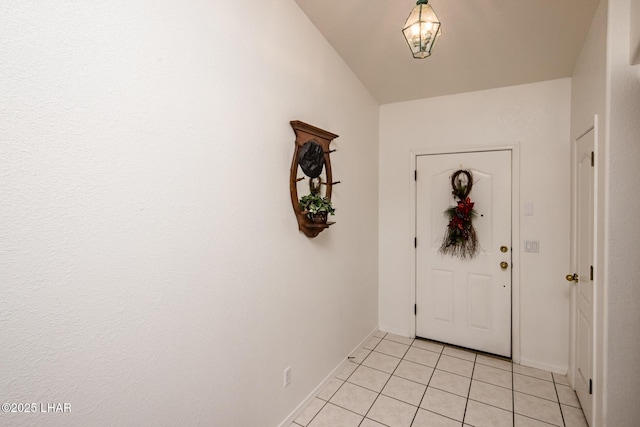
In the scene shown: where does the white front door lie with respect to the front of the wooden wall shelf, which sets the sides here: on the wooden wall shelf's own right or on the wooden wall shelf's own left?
on the wooden wall shelf's own left

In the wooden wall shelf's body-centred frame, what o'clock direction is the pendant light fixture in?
The pendant light fixture is roughly at 12 o'clock from the wooden wall shelf.

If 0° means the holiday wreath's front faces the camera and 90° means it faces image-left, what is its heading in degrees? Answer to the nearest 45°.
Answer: approximately 0°

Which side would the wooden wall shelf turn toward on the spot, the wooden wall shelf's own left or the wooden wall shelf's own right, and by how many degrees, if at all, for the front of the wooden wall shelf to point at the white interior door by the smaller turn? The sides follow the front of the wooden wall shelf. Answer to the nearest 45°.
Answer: approximately 45° to the wooden wall shelf's own left

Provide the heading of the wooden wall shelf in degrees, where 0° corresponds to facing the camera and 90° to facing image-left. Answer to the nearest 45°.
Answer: approximately 315°

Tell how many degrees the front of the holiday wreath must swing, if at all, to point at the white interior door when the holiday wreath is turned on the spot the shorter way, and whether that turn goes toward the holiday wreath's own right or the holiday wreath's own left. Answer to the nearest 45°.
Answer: approximately 45° to the holiday wreath's own left

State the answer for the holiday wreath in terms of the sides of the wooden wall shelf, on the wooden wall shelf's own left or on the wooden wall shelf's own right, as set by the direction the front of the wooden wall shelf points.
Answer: on the wooden wall shelf's own left

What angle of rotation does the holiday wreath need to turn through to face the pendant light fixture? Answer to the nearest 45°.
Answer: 0° — it already faces it

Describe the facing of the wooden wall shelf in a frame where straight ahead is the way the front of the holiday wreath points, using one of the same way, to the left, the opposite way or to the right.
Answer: to the left
